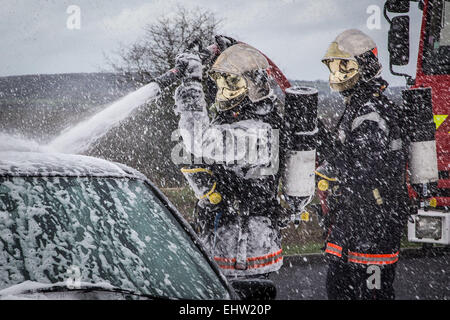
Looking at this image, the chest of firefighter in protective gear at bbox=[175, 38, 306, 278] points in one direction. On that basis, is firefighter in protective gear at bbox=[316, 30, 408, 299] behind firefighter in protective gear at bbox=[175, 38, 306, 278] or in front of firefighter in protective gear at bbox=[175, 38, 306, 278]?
behind

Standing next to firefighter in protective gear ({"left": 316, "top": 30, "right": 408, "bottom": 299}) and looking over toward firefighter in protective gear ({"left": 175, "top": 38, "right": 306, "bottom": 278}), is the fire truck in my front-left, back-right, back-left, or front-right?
back-right

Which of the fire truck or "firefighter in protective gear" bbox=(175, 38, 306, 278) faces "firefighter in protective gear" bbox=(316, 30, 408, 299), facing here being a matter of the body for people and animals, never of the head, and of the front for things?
the fire truck

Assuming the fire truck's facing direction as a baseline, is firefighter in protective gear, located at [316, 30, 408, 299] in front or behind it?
in front

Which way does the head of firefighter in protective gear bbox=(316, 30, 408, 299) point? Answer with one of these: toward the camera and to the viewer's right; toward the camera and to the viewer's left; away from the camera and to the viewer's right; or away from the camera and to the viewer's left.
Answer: toward the camera and to the viewer's left

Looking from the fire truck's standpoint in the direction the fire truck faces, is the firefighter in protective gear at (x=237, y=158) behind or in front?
in front

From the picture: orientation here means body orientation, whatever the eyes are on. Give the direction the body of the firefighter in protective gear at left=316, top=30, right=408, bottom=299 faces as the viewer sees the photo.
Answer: to the viewer's left

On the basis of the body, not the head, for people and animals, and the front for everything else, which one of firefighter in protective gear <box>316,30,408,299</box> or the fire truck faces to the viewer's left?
the firefighter in protective gear

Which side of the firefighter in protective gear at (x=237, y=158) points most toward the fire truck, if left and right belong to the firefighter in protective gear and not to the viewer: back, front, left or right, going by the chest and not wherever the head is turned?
back

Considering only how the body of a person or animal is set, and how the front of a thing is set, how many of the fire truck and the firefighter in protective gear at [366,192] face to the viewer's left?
1

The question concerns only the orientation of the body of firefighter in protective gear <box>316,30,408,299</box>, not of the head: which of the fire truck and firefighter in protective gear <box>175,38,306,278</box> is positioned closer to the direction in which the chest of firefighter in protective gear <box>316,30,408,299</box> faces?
the firefighter in protective gear
